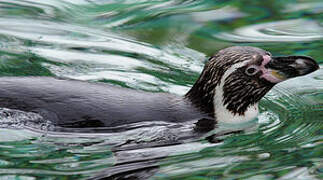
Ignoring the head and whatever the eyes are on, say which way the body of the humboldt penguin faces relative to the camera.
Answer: to the viewer's right
